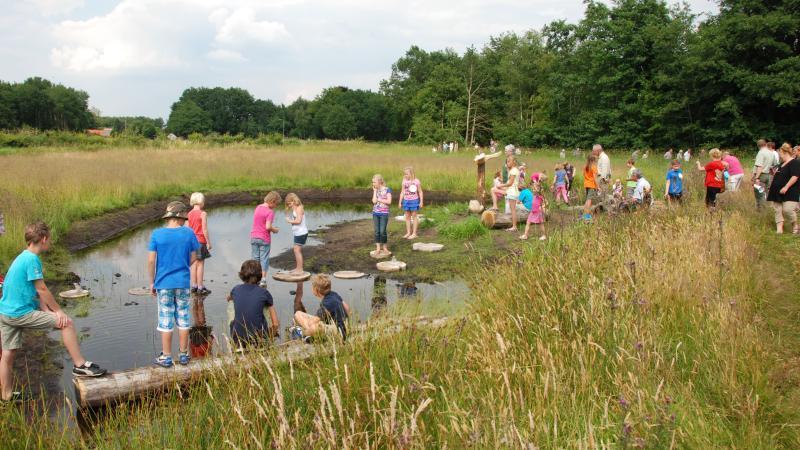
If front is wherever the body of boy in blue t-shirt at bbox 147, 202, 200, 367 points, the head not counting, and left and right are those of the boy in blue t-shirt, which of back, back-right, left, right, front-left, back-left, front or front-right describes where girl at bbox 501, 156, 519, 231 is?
front-right

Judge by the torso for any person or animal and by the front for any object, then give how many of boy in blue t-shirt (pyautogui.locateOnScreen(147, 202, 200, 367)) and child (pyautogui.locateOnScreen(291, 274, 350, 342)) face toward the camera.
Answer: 0

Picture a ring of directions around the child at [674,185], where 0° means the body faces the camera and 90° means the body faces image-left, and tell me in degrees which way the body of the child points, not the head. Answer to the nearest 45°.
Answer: approximately 0°

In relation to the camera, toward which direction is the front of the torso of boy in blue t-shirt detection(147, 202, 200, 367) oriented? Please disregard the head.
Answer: away from the camera

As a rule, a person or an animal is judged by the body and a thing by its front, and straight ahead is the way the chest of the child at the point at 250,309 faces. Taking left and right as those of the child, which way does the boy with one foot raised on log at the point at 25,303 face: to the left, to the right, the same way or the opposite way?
to the right

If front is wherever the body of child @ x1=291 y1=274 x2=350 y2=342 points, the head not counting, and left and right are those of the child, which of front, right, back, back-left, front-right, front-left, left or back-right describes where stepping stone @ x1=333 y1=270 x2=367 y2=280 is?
right

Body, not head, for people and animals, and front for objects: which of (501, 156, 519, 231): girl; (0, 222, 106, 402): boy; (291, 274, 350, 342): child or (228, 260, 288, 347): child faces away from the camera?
(228, 260, 288, 347): child

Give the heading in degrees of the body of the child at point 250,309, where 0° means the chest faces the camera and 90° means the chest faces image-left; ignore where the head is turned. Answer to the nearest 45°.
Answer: approximately 180°

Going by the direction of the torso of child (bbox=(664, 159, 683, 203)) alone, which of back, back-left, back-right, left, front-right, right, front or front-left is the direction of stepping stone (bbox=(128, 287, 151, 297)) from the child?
front-right
